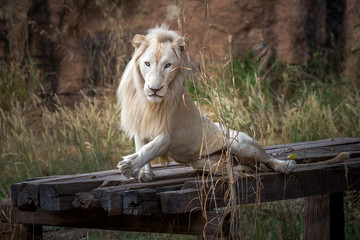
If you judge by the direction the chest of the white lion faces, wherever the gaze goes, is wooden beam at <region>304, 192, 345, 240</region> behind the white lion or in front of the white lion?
behind

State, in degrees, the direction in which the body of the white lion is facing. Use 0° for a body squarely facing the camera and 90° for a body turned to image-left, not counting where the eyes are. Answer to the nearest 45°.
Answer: approximately 45°
